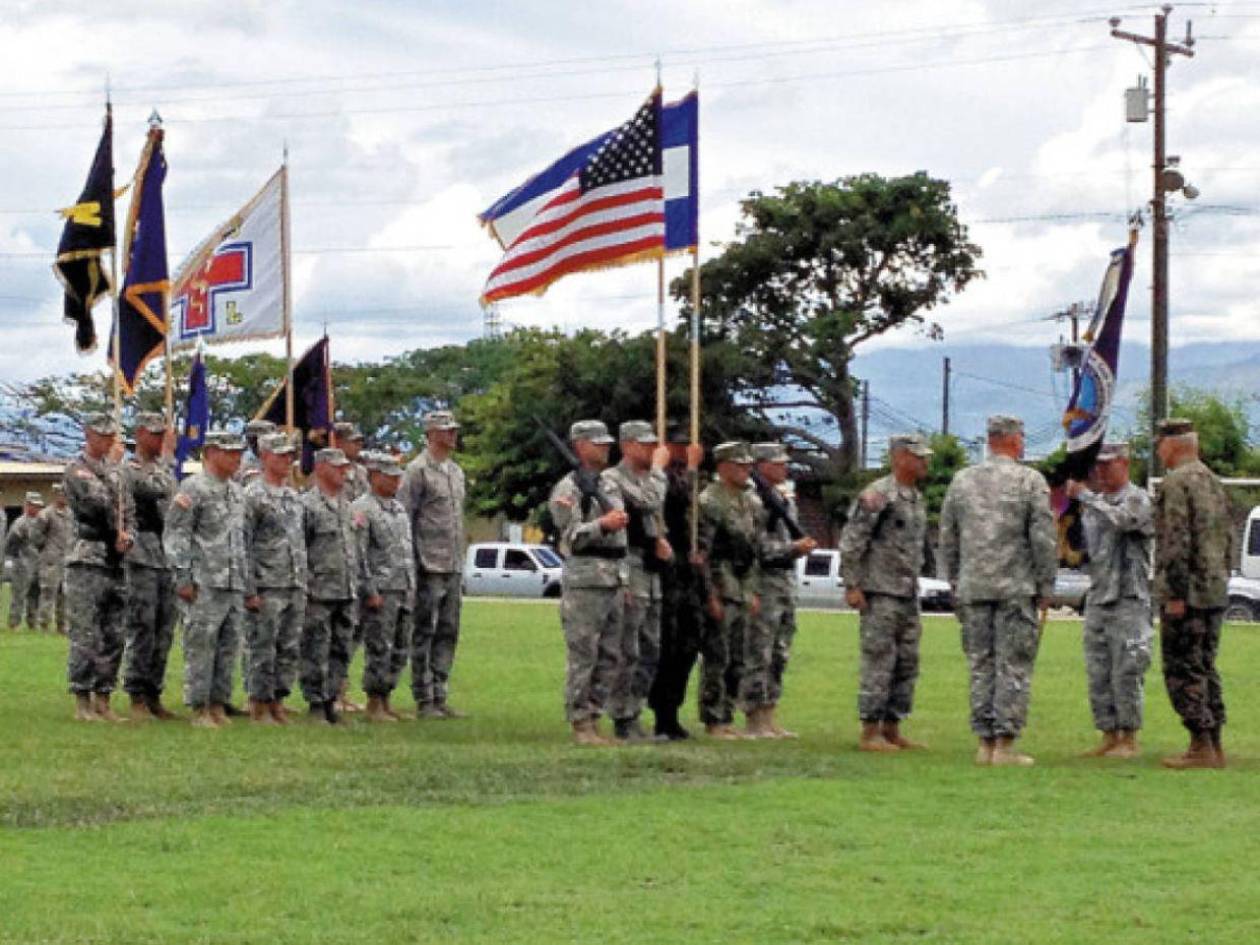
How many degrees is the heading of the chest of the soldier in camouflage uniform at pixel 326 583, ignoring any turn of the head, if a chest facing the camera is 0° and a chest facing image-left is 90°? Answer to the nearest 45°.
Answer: approximately 315°

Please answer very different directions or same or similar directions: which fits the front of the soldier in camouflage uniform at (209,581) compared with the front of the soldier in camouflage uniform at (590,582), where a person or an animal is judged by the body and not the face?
same or similar directions

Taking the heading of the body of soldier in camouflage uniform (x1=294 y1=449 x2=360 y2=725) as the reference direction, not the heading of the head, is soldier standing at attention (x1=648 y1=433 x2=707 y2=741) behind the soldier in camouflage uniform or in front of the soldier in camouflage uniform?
in front

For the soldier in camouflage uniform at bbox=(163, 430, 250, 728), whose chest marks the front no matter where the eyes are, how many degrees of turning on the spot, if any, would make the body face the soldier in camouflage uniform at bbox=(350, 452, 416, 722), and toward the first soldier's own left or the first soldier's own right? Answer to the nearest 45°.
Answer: approximately 90° to the first soldier's own left

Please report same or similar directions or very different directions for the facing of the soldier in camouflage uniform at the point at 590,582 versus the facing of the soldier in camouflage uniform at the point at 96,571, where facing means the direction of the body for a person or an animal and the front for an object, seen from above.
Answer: same or similar directions

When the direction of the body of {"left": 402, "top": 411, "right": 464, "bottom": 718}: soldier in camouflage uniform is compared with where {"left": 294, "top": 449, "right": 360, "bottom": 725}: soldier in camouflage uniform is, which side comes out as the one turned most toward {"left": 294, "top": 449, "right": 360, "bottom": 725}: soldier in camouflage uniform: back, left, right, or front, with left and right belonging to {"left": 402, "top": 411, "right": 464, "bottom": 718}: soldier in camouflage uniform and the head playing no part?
right

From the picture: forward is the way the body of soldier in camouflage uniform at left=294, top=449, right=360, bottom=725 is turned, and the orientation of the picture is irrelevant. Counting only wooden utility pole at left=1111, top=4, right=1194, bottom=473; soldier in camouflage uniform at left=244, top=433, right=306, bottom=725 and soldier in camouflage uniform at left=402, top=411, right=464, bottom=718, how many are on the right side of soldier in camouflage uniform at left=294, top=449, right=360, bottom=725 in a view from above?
1

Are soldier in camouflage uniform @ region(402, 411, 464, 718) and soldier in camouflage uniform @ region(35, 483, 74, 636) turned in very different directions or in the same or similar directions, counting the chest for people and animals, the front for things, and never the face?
same or similar directions

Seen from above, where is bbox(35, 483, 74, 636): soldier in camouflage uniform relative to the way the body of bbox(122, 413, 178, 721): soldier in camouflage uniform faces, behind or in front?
behind

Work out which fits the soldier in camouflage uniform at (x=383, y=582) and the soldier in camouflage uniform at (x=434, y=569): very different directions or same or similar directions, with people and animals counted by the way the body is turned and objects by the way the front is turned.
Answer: same or similar directions

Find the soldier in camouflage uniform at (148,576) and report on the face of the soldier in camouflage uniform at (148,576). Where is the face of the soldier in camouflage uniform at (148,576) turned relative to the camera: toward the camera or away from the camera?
toward the camera

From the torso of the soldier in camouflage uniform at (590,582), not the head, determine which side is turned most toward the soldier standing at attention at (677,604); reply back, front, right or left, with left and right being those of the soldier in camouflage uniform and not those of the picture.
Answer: left

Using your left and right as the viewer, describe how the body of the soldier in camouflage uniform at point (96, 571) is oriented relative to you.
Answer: facing the viewer and to the right of the viewer

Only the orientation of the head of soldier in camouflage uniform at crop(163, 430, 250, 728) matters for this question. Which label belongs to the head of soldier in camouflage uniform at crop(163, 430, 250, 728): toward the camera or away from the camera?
toward the camera

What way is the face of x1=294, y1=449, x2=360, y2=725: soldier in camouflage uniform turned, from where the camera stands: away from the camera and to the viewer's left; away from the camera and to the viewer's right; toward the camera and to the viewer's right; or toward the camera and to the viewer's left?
toward the camera and to the viewer's right

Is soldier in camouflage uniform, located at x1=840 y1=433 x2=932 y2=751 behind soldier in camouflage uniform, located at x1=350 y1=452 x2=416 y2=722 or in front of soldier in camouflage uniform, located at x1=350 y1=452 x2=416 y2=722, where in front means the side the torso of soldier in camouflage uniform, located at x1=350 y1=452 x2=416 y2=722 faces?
in front

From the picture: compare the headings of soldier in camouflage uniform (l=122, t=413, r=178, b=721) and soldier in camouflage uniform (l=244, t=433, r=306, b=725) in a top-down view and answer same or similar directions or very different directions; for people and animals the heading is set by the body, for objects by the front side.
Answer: same or similar directions

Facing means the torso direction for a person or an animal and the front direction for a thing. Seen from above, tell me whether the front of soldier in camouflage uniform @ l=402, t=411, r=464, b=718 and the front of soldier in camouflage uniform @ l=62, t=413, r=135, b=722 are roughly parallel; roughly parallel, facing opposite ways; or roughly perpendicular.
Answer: roughly parallel
